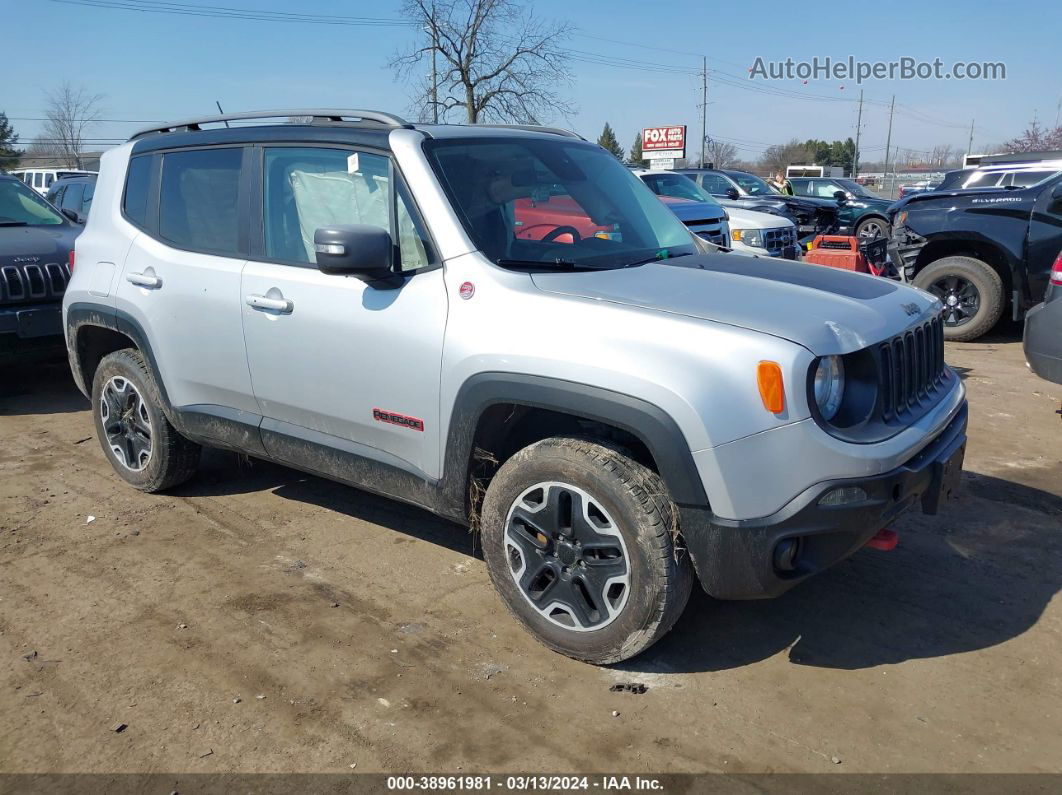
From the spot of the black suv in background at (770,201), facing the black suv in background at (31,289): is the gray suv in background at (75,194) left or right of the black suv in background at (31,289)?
right

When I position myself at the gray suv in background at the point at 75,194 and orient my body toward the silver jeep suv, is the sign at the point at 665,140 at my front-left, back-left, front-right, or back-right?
back-left

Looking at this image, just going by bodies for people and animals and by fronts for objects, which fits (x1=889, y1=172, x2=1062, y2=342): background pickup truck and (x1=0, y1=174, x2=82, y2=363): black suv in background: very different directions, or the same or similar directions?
very different directions

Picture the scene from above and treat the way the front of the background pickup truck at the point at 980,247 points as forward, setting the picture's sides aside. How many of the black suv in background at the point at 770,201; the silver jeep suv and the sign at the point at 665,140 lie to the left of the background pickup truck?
1

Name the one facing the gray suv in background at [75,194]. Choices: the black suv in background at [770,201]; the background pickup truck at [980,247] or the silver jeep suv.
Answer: the background pickup truck

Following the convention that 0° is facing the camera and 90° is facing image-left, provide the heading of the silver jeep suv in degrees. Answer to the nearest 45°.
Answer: approximately 315°

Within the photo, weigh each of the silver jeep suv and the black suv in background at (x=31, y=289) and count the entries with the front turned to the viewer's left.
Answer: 0

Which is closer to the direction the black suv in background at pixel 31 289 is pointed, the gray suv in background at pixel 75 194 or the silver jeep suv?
the silver jeep suv

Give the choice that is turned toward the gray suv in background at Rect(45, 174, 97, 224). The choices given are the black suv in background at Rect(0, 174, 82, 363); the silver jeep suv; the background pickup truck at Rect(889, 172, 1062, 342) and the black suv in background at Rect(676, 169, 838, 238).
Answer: the background pickup truck

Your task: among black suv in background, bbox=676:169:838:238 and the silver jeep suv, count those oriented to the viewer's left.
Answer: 0

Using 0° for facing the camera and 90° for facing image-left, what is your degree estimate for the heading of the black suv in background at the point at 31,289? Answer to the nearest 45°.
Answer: approximately 315°

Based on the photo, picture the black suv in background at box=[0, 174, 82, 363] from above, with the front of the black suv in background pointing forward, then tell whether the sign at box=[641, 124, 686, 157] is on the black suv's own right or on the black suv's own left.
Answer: on the black suv's own left

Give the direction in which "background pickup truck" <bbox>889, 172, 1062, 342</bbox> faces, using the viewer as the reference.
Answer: facing to the left of the viewer

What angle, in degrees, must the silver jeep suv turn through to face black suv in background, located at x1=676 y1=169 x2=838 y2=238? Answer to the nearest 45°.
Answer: approximately 135° to its left
